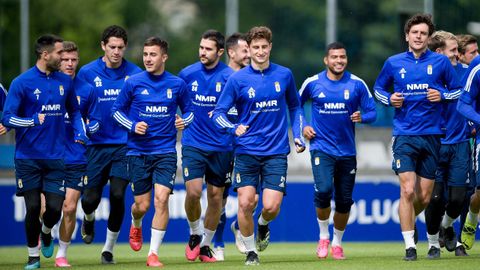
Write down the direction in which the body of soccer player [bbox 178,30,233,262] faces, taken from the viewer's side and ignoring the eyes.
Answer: toward the camera

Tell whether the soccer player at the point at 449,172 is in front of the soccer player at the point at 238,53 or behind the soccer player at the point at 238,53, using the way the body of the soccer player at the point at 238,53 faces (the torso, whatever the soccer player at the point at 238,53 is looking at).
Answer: in front

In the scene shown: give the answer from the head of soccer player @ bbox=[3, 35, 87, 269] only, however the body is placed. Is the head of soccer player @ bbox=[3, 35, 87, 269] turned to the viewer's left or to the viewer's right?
to the viewer's right

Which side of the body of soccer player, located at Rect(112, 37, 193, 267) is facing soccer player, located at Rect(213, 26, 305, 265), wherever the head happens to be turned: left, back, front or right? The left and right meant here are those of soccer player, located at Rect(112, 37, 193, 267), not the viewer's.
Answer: left

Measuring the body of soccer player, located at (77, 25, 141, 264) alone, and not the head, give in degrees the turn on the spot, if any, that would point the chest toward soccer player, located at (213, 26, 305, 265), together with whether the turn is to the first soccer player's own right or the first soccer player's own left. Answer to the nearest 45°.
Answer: approximately 45° to the first soccer player's own left

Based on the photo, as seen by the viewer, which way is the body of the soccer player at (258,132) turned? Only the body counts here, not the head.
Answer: toward the camera

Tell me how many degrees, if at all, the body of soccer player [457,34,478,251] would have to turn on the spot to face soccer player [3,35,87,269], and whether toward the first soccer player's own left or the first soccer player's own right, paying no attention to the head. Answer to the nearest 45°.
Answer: approximately 90° to the first soccer player's own right

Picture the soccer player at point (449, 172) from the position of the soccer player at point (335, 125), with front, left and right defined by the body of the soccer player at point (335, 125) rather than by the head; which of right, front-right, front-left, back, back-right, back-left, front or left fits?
left
